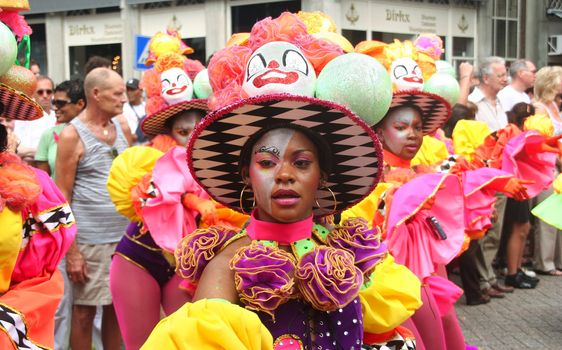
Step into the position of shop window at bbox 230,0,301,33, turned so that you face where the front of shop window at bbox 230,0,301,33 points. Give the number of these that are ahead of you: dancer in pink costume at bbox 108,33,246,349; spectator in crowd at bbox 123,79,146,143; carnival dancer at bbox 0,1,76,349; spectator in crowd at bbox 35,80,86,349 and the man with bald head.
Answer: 5

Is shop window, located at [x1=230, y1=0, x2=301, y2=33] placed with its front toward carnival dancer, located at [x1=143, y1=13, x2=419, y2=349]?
yes

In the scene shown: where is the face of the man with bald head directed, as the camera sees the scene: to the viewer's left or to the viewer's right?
to the viewer's right

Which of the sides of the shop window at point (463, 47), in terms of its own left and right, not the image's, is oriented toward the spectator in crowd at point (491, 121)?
front

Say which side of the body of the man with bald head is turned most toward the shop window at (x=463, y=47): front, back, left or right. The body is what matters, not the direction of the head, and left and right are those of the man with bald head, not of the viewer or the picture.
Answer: left

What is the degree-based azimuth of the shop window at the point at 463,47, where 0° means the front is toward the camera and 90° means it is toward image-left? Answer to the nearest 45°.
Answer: approximately 0°

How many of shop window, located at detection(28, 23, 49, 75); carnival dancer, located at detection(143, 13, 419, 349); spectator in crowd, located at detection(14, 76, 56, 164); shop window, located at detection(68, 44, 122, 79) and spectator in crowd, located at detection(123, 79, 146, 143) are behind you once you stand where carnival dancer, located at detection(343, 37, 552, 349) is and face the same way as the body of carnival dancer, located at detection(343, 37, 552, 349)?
4

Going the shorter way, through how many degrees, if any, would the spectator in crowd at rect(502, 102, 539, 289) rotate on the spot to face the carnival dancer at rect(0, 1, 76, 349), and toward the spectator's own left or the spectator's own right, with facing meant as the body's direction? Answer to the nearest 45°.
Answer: approximately 90° to the spectator's own right

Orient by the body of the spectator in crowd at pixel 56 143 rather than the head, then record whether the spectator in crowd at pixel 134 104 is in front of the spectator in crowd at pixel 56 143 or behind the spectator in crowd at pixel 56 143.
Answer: behind
